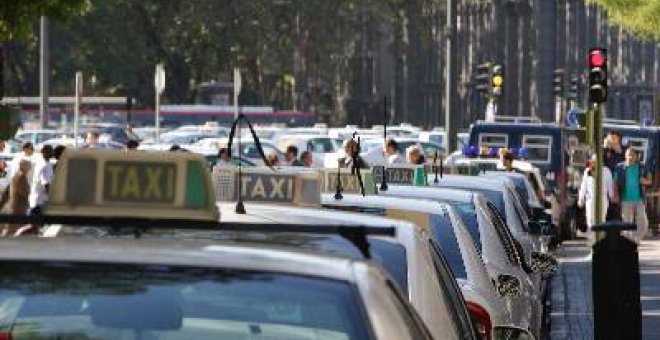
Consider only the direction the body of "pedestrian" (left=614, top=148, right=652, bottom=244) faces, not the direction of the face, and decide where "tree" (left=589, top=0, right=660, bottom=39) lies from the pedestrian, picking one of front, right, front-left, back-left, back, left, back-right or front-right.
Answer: back

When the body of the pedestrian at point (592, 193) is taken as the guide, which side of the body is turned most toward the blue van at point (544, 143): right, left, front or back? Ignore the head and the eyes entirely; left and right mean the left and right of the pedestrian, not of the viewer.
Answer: back
